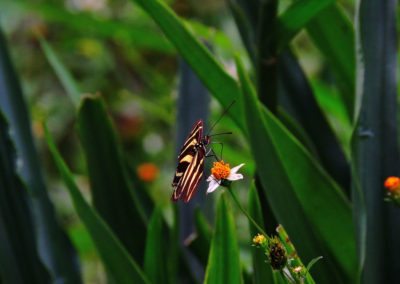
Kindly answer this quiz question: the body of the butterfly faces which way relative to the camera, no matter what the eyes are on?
to the viewer's right

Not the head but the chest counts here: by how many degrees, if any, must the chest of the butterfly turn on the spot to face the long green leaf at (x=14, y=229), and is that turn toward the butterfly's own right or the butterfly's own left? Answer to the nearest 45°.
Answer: approximately 135° to the butterfly's own left

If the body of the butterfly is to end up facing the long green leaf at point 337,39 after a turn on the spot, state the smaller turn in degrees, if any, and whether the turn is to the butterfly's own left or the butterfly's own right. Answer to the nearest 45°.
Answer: approximately 45° to the butterfly's own left
